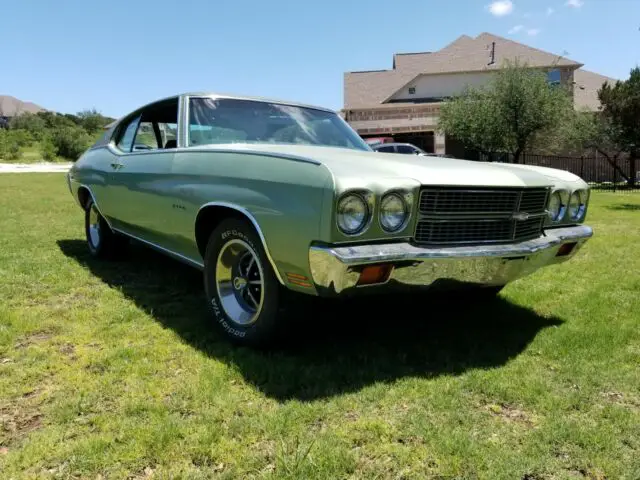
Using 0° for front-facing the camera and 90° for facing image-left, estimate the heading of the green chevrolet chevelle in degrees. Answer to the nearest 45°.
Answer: approximately 315°

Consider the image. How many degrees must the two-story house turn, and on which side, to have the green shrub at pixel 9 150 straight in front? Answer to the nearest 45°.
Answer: approximately 90° to its right

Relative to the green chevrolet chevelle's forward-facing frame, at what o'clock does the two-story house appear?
The two-story house is roughly at 8 o'clock from the green chevrolet chevelle.

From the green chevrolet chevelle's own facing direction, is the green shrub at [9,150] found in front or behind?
behind

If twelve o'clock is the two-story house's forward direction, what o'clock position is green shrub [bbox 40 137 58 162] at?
The green shrub is roughly at 3 o'clock from the two-story house.

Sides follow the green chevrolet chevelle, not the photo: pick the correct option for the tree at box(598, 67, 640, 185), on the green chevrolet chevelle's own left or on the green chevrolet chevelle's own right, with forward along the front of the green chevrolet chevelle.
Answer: on the green chevrolet chevelle's own left

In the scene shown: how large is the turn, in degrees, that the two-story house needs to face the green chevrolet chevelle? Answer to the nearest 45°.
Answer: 0° — it already faces it

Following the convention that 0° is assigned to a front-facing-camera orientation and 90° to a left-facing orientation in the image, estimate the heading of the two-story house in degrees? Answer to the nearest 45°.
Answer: approximately 0°

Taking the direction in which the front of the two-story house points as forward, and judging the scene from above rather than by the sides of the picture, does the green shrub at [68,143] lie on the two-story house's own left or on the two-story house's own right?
on the two-story house's own right

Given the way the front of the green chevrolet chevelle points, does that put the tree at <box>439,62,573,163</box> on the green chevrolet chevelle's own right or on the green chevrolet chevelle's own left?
on the green chevrolet chevelle's own left
